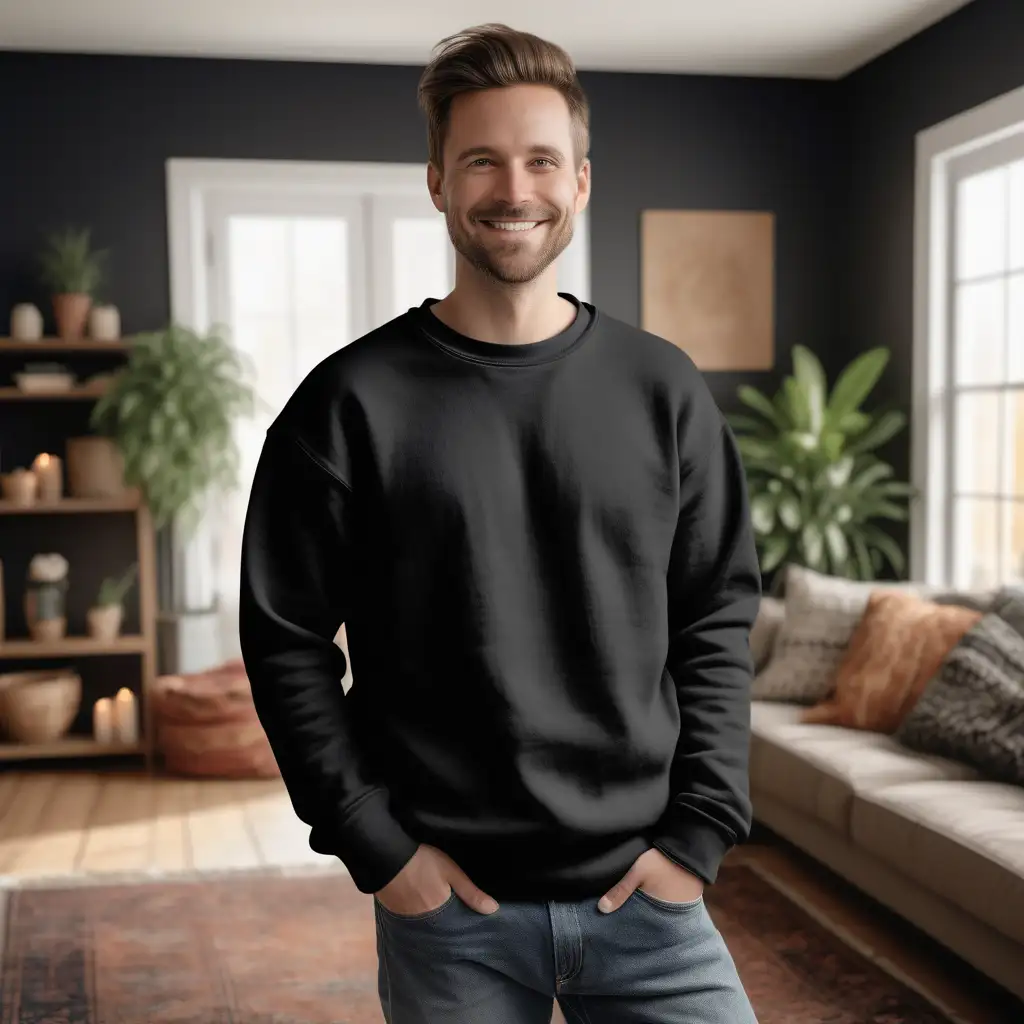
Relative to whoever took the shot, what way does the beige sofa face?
facing the viewer and to the left of the viewer

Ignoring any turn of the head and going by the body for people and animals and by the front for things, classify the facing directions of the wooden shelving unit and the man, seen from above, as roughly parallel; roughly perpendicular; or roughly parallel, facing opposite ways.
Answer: roughly parallel

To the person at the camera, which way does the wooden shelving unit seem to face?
facing the viewer

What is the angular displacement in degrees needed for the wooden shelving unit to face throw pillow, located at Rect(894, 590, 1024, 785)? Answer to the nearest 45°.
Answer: approximately 45° to its left

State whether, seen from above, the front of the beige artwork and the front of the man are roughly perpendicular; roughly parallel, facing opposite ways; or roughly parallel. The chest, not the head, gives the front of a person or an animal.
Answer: roughly parallel

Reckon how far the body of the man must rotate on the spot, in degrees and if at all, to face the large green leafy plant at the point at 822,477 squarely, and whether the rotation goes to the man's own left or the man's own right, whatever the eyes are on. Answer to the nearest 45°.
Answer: approximately 180°

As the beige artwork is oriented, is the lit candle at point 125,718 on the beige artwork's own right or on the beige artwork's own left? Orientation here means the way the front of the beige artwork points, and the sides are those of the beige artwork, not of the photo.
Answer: on the beige artwork's own right

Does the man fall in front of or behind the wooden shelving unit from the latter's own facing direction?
in front

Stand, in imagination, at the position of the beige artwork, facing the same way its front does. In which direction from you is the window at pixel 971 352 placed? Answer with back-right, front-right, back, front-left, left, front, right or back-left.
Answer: front-left

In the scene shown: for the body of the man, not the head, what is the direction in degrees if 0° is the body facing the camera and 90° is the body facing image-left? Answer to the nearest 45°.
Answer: approximately 0°

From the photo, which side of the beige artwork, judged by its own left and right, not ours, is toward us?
front

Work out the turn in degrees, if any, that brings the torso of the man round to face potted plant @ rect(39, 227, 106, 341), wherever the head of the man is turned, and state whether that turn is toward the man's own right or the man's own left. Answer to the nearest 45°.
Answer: approximately 135° to the man's own right

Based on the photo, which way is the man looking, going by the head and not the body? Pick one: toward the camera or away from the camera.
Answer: toward the camera

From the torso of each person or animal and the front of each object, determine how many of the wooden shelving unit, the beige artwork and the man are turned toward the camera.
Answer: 3
